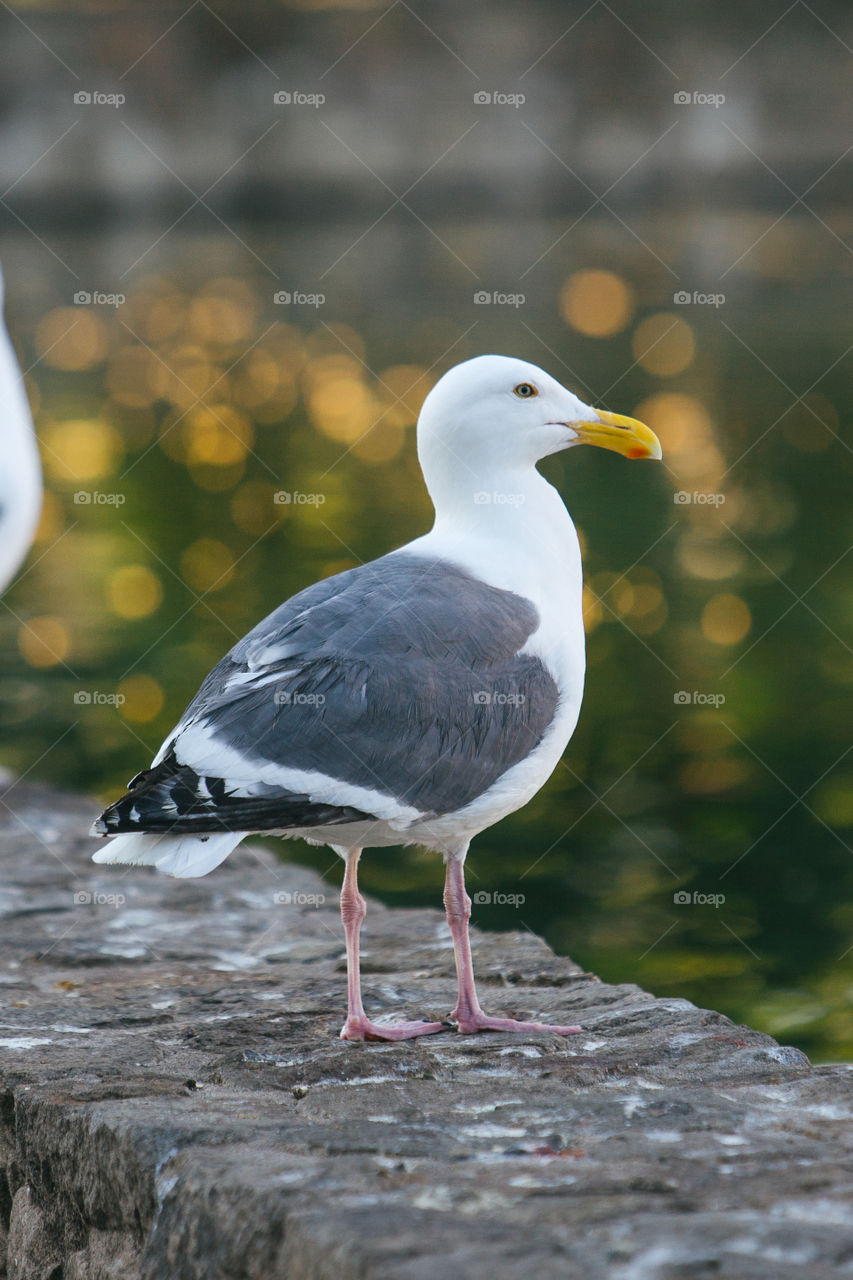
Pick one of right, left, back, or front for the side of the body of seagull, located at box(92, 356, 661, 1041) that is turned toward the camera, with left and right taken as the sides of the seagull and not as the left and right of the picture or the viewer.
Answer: right

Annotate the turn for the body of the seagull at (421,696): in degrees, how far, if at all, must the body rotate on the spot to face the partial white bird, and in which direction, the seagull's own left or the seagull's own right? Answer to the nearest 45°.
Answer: approximately 135° to the seagull's own left
